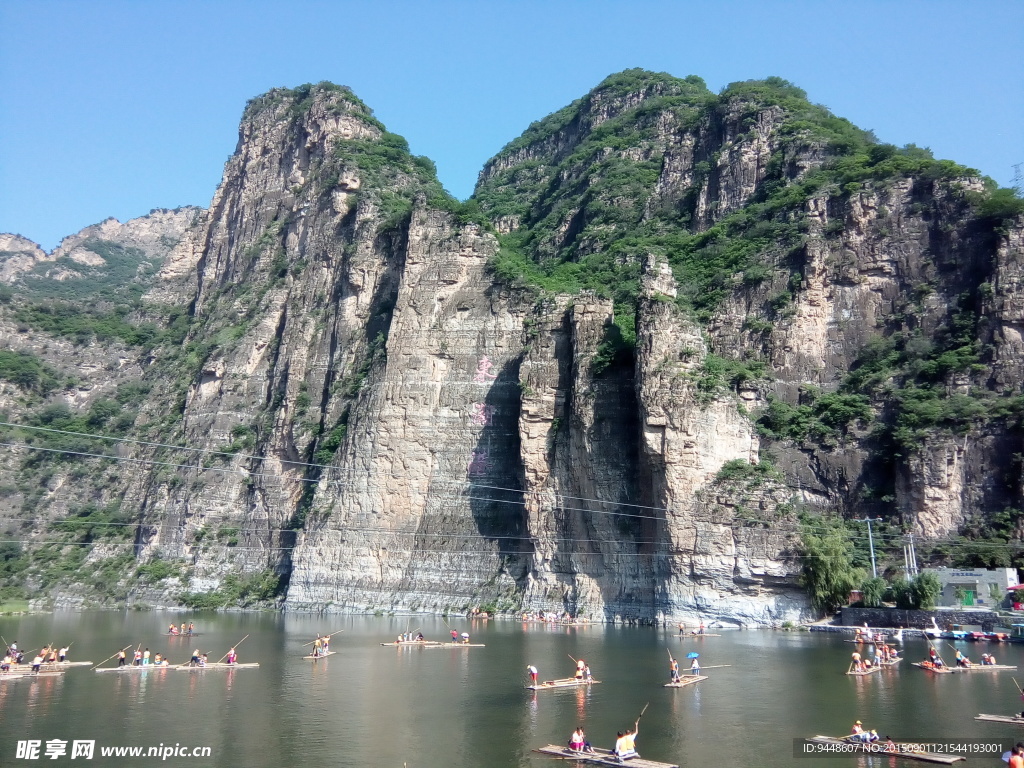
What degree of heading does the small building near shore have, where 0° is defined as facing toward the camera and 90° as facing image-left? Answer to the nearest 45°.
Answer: approximately 0°

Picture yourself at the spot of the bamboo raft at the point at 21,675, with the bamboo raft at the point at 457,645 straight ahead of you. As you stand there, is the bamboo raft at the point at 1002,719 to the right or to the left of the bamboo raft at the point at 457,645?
right

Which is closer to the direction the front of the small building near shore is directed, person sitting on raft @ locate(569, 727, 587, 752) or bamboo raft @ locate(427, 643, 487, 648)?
the person sitting on raft

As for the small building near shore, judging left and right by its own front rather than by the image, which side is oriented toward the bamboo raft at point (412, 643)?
right

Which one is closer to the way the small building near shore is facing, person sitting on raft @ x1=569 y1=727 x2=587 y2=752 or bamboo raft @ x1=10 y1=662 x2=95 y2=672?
the person sitting on raft

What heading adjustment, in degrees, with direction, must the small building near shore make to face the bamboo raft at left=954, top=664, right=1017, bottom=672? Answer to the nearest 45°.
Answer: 0° — it already faces it

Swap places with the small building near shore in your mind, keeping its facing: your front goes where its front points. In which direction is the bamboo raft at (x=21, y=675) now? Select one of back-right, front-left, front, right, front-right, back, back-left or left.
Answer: front-right

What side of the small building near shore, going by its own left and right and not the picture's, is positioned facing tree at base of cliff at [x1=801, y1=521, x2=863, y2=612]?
right

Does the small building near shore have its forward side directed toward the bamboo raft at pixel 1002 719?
yes
